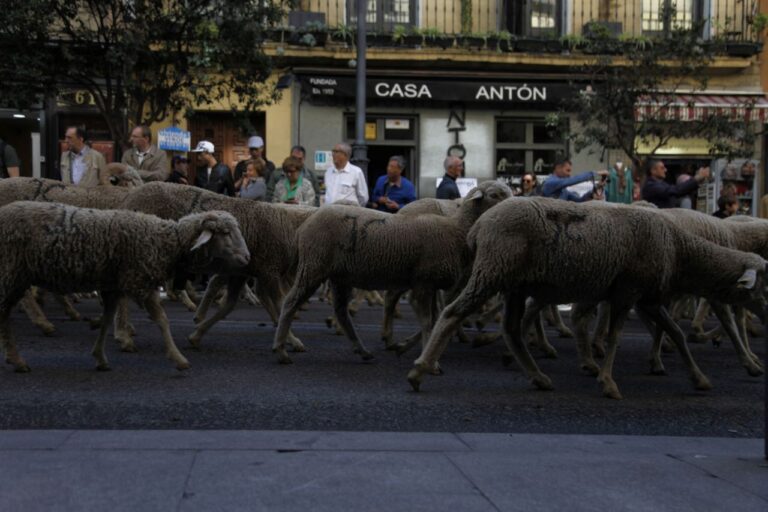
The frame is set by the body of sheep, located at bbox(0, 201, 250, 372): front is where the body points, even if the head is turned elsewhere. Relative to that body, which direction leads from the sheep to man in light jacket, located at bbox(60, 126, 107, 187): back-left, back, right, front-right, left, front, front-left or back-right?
left

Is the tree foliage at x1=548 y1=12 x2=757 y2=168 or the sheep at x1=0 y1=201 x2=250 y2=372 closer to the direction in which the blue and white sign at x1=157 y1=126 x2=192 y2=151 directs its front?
the sheep

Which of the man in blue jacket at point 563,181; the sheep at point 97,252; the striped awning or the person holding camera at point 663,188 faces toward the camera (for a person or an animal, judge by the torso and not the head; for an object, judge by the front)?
the striped awning

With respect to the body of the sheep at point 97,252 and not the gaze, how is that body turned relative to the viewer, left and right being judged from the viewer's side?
facing to the right of the viewer

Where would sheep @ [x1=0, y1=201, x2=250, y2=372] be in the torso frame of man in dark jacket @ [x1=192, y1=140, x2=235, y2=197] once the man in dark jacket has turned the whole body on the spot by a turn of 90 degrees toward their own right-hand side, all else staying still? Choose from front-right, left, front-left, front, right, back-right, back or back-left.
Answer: back-left

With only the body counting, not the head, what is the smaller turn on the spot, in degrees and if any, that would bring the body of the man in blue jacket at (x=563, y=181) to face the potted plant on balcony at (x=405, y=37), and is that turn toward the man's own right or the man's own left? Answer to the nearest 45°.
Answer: approximately 90° to the man's own left

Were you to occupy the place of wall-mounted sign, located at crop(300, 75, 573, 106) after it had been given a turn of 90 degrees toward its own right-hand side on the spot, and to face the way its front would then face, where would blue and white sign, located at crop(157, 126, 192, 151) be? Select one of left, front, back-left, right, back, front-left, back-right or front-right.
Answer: front-left

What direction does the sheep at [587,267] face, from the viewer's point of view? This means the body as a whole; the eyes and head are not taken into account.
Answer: to the viewer's right

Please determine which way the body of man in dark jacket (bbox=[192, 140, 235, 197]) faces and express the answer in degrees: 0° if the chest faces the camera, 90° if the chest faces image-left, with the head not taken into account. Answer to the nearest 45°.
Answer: approximately 45°

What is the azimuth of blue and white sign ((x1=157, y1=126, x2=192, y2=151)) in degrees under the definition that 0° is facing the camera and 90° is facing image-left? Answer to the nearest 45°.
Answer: approximately 0°

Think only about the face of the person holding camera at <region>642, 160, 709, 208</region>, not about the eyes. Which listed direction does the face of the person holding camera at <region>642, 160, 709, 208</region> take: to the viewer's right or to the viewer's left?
to the viewer's right

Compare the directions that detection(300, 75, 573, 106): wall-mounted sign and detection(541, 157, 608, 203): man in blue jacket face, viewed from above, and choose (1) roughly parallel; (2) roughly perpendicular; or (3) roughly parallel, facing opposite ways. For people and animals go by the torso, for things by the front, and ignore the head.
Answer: roughly perpendicular

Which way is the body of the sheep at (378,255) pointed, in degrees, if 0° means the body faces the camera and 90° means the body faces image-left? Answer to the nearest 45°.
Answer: approximately 270°
